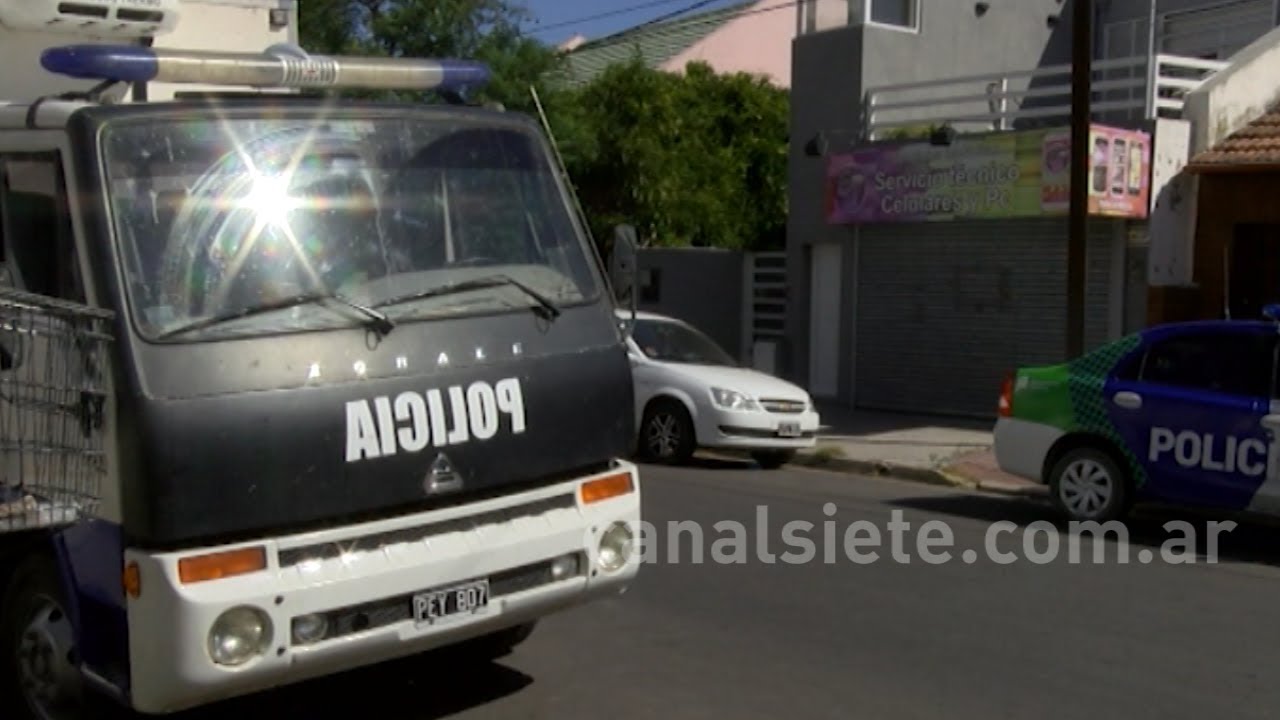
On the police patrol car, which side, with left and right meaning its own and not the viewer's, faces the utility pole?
left

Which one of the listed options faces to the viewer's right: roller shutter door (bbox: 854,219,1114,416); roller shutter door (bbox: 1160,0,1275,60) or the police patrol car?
the police patrol car

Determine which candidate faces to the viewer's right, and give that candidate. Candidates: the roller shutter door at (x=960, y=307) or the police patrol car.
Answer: the police patrol car

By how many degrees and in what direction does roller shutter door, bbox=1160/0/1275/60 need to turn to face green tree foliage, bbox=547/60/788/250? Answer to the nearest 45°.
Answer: approximately 45° to its right

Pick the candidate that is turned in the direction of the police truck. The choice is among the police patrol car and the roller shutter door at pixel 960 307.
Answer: the roller shutter door

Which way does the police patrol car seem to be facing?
to the viewer's right

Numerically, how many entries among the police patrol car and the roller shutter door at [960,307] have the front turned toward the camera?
1

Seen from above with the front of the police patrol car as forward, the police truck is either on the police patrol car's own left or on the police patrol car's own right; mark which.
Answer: on the police patrol car's own right
